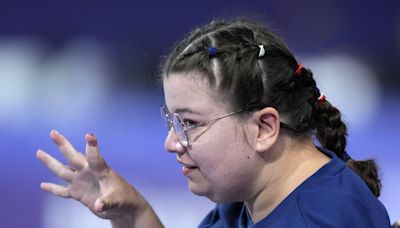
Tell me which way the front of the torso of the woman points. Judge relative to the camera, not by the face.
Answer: to the viewer's left
